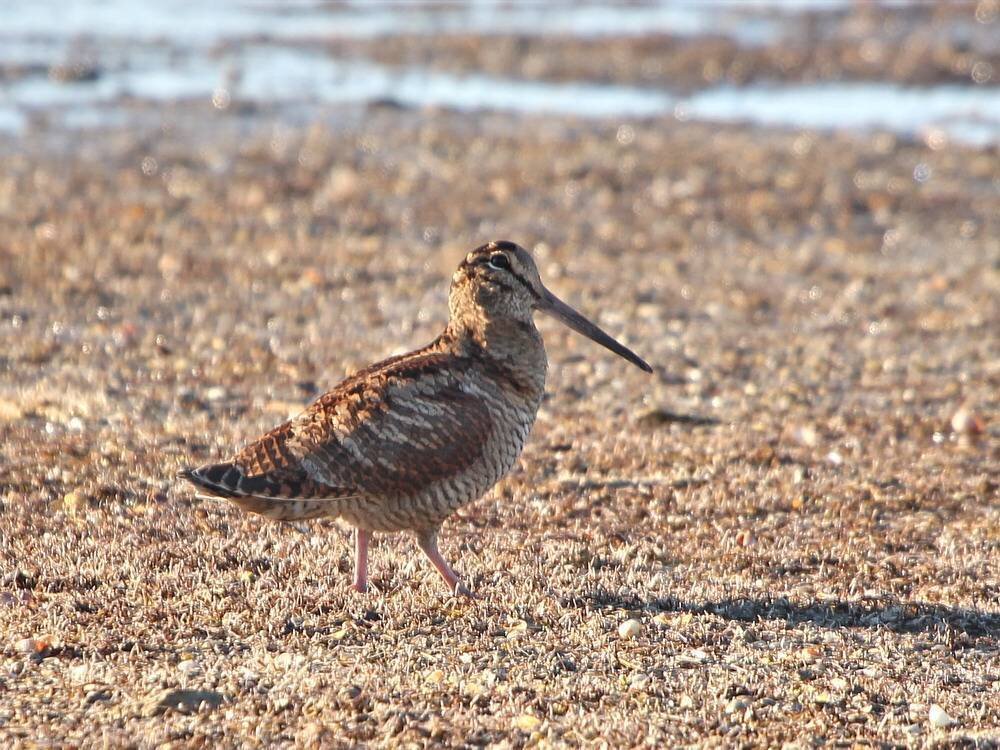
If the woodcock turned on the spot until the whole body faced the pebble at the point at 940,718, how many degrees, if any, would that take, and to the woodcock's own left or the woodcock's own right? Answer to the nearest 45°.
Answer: approximately 45° to the woodcock's own right

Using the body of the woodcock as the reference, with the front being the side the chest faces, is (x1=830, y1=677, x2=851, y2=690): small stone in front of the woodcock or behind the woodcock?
in front

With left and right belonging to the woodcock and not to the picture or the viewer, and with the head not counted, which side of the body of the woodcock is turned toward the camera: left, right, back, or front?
right

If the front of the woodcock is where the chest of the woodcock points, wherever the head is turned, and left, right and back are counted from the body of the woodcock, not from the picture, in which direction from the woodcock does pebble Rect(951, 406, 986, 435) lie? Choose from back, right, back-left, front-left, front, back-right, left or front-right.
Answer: front-left

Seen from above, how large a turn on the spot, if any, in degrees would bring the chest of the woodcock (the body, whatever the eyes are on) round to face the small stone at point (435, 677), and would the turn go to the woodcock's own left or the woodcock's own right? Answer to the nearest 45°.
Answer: approximately 90° to the woodcock's own right

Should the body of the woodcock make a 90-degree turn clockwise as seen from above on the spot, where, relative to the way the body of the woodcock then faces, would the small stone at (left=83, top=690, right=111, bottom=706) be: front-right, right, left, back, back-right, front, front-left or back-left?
front-right

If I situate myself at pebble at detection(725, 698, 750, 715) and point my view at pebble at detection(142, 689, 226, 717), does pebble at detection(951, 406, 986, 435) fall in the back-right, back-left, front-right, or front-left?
back-right

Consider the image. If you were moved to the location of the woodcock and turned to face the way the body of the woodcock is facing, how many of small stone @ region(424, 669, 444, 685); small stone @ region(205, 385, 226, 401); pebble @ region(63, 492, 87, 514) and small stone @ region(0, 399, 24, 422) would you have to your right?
1

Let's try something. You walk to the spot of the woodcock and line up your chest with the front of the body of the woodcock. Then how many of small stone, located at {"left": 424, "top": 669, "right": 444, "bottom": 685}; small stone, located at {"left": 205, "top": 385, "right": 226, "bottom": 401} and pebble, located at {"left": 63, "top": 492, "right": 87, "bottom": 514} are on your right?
1

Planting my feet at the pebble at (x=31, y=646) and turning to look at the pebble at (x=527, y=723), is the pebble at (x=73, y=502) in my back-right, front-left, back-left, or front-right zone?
back-left

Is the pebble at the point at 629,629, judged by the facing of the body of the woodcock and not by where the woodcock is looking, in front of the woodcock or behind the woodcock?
in front

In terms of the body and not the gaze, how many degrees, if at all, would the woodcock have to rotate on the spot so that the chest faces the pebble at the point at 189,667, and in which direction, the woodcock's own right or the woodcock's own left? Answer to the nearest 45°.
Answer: approximately 135° to the woodcock's own right

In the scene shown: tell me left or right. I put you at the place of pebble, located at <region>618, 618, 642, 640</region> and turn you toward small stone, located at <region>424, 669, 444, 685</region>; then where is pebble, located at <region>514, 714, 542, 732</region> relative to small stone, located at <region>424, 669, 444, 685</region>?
left

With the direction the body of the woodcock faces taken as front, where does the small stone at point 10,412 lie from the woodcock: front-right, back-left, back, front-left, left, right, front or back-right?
back-left
